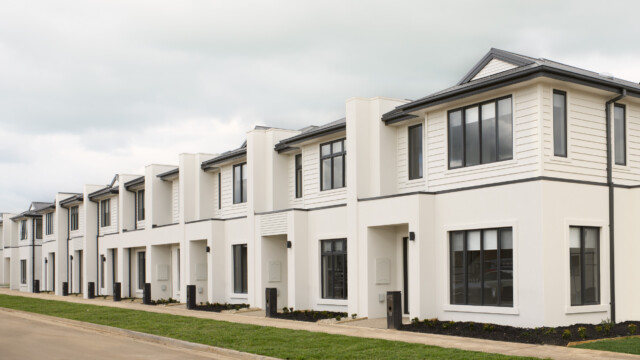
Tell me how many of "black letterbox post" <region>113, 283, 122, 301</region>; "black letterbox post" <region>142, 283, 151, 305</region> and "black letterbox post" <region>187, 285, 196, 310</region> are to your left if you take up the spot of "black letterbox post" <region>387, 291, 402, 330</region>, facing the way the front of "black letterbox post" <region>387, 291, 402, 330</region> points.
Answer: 0

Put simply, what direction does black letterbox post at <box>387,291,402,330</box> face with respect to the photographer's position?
facing the viewer and to the left of the viewer

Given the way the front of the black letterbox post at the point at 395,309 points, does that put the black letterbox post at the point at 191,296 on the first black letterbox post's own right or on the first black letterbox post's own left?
on the first black letterbox post's own right

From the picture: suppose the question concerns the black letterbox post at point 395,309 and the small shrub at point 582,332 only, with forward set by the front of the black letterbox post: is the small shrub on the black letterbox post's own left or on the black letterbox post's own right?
on the black letterbox post's own left

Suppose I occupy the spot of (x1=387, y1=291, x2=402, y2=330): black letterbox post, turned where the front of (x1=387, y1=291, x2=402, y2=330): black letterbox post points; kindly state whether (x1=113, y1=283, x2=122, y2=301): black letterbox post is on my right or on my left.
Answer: on my right
